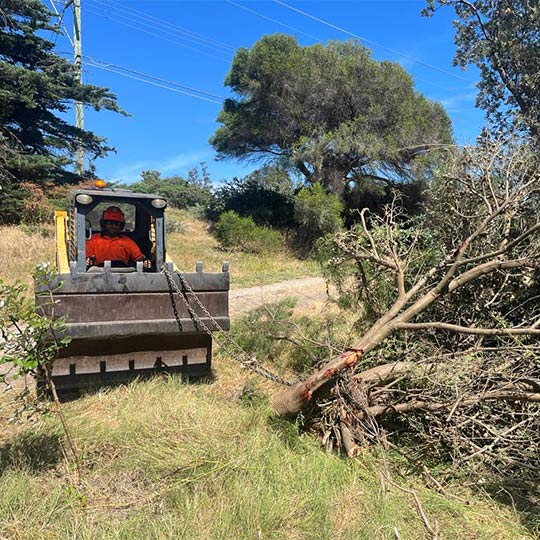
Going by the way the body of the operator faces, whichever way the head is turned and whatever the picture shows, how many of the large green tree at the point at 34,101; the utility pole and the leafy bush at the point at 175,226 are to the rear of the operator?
3

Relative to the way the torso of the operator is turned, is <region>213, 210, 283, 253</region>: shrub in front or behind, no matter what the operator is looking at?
behind

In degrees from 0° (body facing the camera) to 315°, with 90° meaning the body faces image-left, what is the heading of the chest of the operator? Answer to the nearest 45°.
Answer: approximately 0°

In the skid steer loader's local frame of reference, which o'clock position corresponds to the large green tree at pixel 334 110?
The large green tree is roughly at 7 o'clock from the skid steer loader.

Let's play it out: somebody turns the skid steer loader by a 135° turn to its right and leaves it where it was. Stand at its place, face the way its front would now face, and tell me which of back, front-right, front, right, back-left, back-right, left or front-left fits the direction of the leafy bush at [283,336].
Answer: right

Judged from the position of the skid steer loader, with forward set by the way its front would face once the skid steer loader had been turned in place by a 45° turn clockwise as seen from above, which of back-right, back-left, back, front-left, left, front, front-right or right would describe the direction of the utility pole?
back-right

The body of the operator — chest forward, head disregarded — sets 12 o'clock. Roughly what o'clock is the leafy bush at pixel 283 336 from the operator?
The leafy bush is roughly at 9 o'clock from the operator.

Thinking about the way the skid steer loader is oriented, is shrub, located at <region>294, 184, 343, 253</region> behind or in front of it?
behind

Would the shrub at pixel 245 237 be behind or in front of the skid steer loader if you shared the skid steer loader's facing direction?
behind

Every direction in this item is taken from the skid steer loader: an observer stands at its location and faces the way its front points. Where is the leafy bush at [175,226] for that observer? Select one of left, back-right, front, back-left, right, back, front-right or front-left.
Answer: back

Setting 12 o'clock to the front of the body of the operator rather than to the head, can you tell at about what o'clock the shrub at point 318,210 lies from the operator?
The shrub is roughly at 7 o'clock from the operator.

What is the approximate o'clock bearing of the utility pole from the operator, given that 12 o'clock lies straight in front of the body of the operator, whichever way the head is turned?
The utility pole is roughly at 6 o'clock from the operator.
